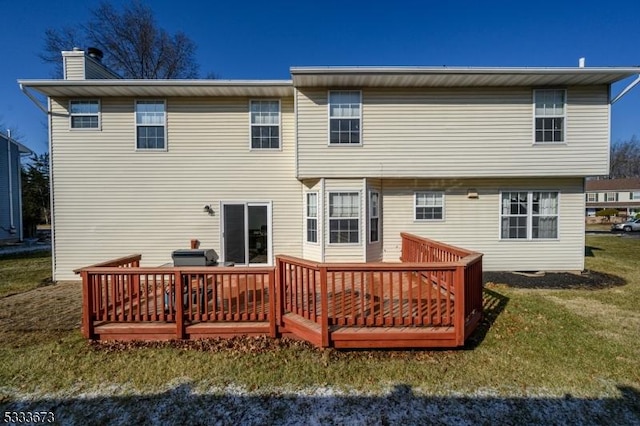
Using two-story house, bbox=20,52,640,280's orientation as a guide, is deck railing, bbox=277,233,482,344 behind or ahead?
behind

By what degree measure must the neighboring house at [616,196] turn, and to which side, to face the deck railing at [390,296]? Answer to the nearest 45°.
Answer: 0° — it already faces it

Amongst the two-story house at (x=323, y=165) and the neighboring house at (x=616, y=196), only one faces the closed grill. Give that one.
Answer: the neighboring house

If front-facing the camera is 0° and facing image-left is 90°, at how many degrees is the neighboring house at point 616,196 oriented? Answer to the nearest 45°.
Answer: approximately 0°

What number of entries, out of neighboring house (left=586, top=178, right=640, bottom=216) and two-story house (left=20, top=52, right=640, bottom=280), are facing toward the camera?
1

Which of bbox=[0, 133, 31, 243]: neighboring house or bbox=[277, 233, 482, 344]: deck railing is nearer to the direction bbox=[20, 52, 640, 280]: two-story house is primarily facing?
the neighboring house

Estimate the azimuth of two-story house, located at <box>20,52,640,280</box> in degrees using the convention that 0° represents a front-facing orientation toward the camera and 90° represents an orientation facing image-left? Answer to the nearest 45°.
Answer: approximately 180°
